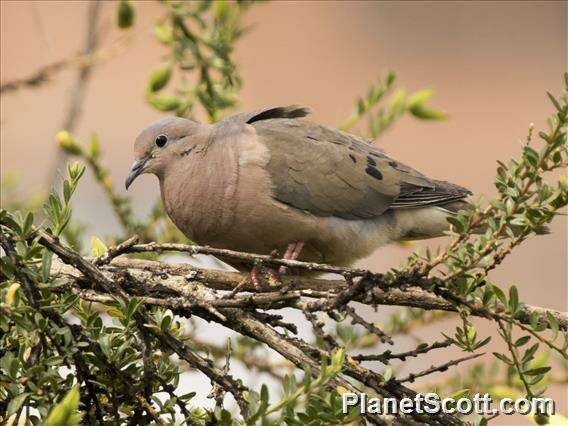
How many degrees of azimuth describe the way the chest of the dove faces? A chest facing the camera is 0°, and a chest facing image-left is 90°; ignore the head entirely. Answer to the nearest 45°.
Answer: approximately 90°
